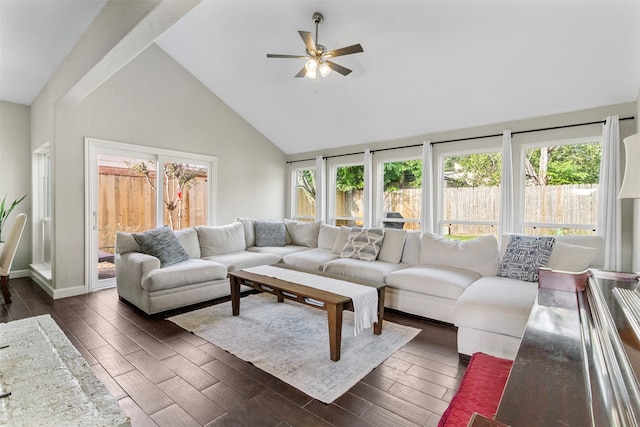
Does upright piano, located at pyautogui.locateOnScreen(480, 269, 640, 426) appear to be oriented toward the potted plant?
yes

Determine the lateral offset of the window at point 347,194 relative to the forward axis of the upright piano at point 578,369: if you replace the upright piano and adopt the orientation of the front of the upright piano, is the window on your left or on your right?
on your right

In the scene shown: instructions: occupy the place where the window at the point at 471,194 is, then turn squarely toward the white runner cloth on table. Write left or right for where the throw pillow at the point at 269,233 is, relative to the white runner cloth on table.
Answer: right

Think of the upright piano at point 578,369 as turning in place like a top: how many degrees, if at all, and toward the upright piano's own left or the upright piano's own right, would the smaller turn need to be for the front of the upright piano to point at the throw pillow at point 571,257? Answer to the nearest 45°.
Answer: approximately 90° to the upright piano's own right

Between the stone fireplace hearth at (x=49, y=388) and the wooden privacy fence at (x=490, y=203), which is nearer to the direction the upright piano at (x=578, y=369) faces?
the stone fireplace hearth

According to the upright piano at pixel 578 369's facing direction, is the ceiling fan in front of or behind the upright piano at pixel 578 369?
in front

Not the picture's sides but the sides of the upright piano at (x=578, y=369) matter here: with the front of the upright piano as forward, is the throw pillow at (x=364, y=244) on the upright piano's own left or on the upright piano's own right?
on the upright piano's own right

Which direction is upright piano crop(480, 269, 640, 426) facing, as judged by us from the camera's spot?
facing to the left of the viewer

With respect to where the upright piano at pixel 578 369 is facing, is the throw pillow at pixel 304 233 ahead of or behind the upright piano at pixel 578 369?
ahead

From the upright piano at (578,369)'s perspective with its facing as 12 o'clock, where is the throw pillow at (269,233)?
The throw pillow is roughly at 1 o'clock from the upright piano.

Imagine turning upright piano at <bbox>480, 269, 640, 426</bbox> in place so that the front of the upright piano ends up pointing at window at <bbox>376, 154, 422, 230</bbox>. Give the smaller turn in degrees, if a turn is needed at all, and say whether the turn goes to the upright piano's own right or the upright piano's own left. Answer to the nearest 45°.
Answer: approximately 45° to the upright piano's own right

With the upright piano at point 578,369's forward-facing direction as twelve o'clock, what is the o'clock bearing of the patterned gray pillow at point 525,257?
The patterned gray pillow is roughly at 3 o'clock from the upright piano.

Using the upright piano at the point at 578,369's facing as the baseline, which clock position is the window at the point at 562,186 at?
The window is roughly at 3 o'clock from the upright piano.
